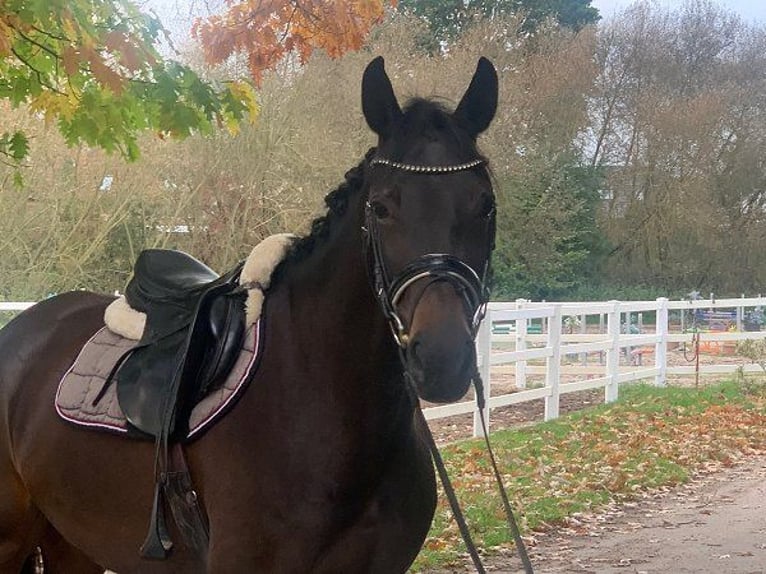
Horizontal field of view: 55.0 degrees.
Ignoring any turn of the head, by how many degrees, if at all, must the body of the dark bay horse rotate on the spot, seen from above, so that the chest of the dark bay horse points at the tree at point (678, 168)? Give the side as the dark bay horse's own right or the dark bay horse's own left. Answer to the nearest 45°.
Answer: approximately 90° to the dark bay horse's own left

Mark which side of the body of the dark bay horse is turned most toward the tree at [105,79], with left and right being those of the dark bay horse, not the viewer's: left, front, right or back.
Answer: back

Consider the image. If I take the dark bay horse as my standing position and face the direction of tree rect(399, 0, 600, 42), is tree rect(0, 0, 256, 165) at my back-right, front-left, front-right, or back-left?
front-left

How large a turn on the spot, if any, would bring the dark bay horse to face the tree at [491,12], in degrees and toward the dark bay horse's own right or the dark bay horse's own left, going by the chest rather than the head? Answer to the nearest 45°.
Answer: approximately 135° to the dark bay horse's own left

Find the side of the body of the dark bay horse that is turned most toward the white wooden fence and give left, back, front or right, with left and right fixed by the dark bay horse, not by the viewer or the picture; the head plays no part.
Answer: left

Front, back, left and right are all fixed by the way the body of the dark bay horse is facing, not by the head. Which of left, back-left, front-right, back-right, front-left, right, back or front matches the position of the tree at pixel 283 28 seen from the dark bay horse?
back-left

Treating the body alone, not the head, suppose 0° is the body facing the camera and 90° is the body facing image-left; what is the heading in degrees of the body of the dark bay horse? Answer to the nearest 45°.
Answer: approximately 315°
